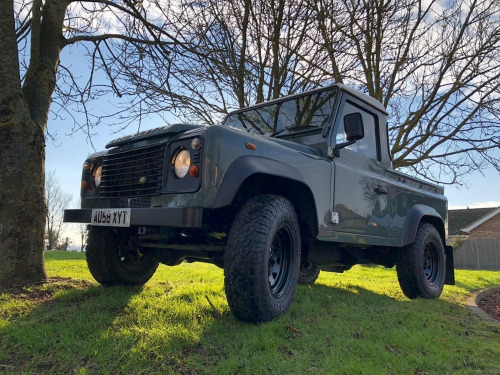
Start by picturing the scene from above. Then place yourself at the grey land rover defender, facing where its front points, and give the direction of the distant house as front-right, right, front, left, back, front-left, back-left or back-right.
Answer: back

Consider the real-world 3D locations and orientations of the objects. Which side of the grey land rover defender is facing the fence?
back

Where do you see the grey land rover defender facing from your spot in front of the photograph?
facing the viewer and to the left of the viewer
